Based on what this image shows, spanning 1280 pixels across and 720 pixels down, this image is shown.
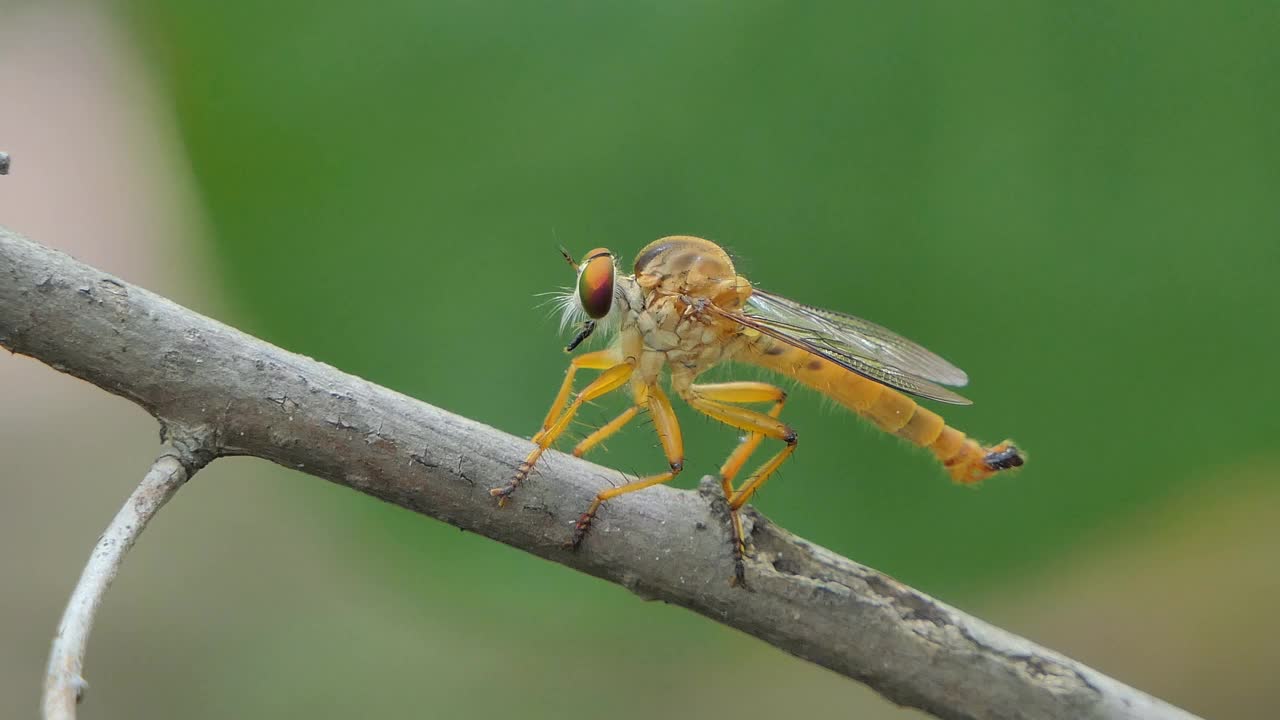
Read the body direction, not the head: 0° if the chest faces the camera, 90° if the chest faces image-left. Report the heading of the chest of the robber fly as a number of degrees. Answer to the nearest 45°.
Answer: approximately 90°
